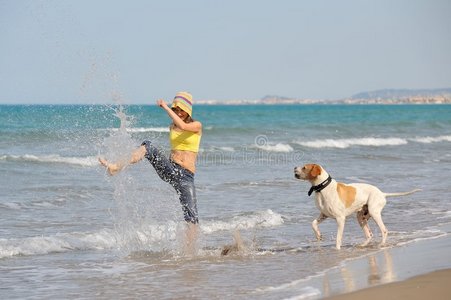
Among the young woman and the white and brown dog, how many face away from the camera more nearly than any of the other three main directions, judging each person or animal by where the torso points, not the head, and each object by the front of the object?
0

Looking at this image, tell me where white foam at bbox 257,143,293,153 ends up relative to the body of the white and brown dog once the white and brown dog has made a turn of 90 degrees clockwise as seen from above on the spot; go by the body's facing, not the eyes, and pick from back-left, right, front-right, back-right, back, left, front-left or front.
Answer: front

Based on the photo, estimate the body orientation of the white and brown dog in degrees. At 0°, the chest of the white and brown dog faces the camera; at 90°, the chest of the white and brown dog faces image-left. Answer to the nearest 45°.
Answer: approximately 90°

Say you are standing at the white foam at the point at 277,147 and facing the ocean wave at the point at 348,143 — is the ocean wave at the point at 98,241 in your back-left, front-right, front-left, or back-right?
back-right

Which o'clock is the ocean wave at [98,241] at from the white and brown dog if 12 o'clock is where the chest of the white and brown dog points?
The ocean wave is roughly at 12 o'clock from the white and brown dog.

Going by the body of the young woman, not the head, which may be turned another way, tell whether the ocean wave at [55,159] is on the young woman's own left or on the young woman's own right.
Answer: on the young woman's own right

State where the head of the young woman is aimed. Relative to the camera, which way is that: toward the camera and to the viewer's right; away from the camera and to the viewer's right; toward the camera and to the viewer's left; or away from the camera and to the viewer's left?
toward the camera and to the viewer's left

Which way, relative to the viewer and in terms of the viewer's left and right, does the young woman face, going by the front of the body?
facing the viewer and to the left of the viewer

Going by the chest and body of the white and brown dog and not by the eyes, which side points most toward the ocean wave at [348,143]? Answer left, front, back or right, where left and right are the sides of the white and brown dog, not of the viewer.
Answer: right

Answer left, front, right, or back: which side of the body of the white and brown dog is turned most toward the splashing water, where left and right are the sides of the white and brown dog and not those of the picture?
front
